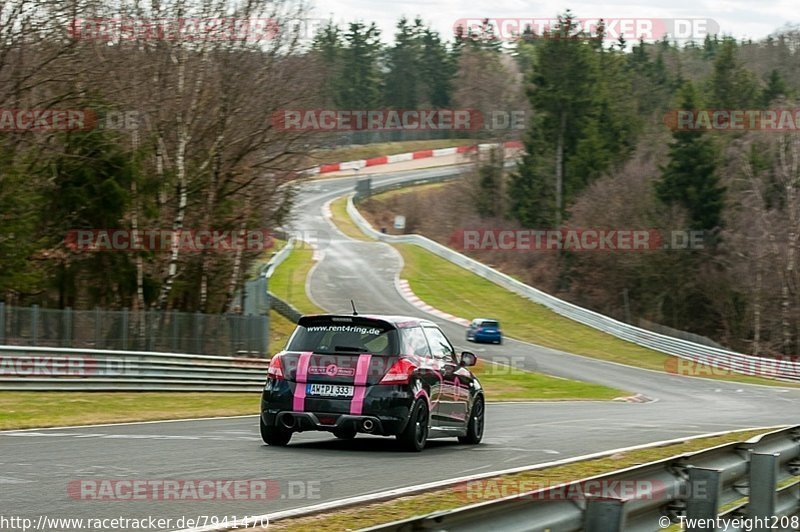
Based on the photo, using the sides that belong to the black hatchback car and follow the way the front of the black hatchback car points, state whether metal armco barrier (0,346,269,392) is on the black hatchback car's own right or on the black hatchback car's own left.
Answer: on the black hatchback car's own left

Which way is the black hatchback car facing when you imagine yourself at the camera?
facing away from the viewer and to the right of the viewer
